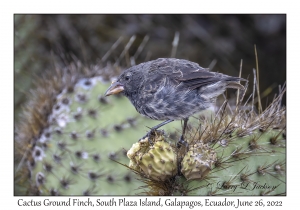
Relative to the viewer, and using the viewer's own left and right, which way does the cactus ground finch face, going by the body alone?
facing to the left of the viewer
